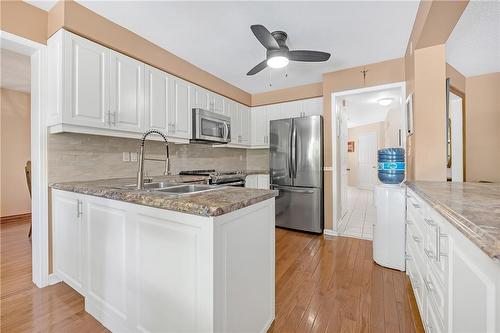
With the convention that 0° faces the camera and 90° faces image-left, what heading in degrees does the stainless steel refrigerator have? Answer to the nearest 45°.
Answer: approximately 45°

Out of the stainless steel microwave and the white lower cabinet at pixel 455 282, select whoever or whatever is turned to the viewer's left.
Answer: the white lower cabinet

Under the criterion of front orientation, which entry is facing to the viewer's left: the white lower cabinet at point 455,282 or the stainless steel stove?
the white lower cabinet

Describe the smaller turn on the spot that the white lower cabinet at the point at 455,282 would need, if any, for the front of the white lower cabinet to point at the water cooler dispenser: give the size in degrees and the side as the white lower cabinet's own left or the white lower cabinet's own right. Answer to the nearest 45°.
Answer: approximately 90° to the white lower cabinet's own right

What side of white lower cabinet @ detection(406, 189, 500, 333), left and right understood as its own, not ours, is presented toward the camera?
left

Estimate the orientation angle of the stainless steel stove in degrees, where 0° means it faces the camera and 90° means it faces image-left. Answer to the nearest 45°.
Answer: approximately 315°

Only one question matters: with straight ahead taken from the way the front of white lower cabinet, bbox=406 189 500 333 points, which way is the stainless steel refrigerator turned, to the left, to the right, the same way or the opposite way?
to the left
